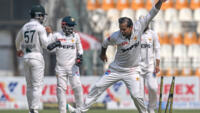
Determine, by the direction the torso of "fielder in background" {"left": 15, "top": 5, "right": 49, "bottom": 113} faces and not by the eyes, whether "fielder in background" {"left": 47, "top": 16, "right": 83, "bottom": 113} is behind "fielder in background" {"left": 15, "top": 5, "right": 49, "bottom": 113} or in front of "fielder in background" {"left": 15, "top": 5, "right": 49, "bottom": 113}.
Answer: in front

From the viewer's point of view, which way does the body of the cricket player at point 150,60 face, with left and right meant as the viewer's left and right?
facing the viewer and to the left of the viewer

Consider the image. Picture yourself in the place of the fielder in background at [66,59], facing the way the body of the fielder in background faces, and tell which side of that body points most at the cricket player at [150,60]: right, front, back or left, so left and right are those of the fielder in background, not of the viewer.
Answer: left

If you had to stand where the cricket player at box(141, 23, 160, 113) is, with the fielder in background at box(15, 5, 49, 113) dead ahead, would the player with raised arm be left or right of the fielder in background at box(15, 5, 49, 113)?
left

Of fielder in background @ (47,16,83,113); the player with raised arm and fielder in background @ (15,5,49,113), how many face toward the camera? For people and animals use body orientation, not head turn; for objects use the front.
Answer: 2

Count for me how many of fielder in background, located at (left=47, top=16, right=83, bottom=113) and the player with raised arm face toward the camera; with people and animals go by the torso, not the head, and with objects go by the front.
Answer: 2

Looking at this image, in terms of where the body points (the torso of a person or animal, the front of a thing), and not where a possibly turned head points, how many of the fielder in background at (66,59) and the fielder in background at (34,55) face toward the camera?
1

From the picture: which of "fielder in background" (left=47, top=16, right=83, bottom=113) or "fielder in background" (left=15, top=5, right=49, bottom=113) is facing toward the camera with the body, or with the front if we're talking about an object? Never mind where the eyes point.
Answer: "fielder in background" (left=47, top=16, right=83, bottom=113)

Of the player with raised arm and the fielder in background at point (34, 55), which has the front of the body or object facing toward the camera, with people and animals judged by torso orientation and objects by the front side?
the player with raised arm

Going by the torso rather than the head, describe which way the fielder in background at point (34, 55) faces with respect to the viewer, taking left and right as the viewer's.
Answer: facing away from the viewer and to the right of the viewer

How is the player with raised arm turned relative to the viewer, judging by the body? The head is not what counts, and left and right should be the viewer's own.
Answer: facing the viewer
